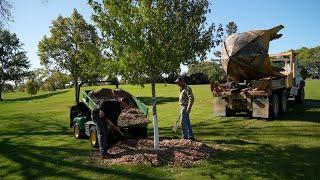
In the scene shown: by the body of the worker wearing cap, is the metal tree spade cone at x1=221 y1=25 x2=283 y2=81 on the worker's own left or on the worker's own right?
on the worker's own right

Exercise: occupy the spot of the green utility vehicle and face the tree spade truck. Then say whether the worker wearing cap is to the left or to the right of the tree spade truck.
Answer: right

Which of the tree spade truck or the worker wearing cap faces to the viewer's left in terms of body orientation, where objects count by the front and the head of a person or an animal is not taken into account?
the worker wearing cap

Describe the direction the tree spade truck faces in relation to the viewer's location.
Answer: facing away from the viewer and to the right of the viewer

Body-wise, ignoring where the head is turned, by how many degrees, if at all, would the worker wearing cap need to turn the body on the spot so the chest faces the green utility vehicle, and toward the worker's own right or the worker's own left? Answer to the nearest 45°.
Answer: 0° — they already face it

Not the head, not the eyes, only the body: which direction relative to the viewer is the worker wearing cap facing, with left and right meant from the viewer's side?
facing to the left of the viewer

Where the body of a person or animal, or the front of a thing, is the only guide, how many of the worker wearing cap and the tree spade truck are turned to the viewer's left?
1

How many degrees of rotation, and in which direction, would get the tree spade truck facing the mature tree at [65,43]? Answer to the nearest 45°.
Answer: approximately 90° to its left

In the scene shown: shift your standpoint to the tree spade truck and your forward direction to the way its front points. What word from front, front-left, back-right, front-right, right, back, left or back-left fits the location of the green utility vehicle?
back

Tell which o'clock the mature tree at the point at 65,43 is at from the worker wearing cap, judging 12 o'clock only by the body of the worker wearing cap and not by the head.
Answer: The mature tree is roughly at 2 o'clock from the worker wearing cap.

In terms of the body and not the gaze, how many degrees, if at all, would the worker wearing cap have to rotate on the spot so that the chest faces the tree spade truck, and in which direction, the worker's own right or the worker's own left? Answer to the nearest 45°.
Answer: approximately 135° to the worker's own right
